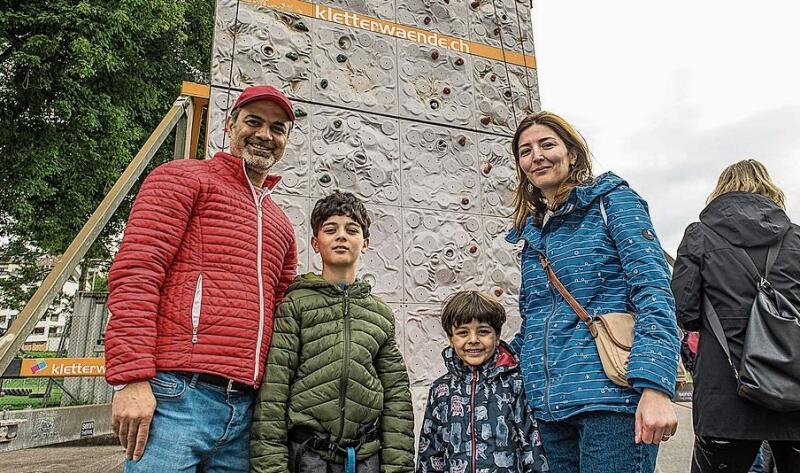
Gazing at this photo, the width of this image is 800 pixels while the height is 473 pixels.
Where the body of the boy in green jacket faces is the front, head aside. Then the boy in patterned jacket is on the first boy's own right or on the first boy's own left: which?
on the first boy's own left

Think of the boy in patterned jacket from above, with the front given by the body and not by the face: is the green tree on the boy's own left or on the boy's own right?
on the boy's own right

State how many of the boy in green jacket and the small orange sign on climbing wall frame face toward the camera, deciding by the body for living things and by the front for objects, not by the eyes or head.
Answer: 2

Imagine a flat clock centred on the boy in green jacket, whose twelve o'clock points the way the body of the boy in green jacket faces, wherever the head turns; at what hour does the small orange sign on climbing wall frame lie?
The small orange sign on climbing wall frame is roughly at 5 o'clock from the boy in green jacket.

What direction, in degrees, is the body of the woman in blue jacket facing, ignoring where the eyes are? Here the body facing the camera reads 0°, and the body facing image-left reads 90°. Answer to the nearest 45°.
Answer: approximately 45°

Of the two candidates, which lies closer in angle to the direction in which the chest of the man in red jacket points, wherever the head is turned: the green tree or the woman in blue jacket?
the woman in blue jacket
